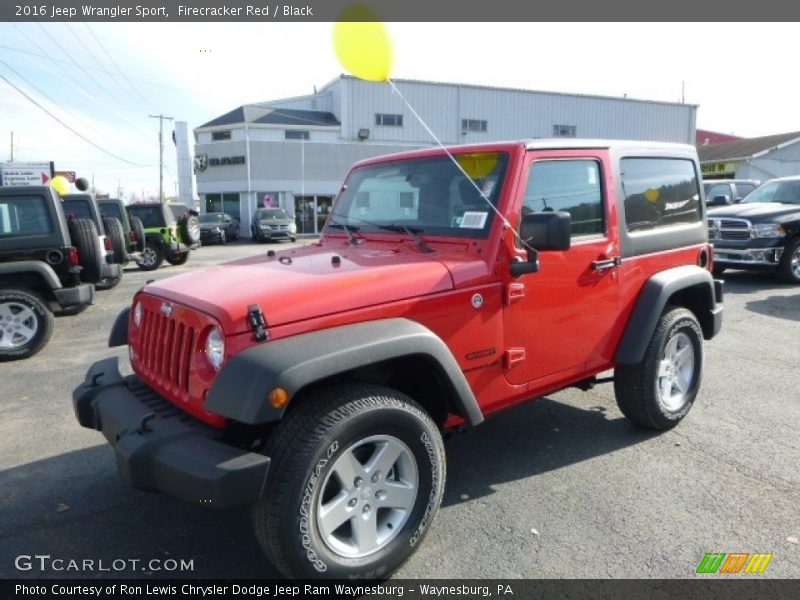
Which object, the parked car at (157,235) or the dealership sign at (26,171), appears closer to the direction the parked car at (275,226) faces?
the parked car

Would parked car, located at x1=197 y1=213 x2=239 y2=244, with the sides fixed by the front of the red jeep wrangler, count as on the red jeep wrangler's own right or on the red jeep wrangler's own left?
on the red jeep wrangler's own right

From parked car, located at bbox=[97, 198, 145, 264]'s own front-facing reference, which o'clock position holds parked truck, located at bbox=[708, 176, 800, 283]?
parked truck, located at bbox=[708, 176, 800, 283] is roughly at 6 o'clock from parked car, located at bbox=[97, 198, 145, 264].

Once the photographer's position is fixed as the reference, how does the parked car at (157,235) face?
facing away from the viewer and to the left of the viewer

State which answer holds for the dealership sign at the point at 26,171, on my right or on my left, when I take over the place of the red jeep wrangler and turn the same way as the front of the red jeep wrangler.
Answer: on my right

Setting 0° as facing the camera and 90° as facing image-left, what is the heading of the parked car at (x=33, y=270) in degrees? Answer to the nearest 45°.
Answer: approximately 90°

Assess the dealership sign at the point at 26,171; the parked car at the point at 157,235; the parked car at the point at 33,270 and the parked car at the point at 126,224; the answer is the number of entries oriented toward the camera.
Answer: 1

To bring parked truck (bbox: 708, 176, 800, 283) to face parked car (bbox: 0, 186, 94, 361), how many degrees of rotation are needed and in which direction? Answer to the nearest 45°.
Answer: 0° — it already faces it

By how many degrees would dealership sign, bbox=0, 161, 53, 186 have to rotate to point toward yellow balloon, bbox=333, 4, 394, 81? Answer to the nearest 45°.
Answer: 0° — it already faces it

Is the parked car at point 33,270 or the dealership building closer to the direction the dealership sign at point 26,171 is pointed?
the parked car

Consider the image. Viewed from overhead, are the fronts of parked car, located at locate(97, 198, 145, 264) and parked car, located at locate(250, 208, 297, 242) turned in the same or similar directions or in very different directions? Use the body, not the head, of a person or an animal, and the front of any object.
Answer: very different directions
